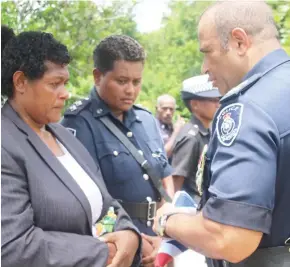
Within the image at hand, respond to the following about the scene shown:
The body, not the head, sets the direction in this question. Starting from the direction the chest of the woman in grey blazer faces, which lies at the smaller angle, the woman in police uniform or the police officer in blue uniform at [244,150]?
the police officer in blue uniform

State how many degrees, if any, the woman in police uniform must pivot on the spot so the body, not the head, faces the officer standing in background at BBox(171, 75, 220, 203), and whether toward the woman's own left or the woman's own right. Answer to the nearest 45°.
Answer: approximately 90° to the woman's own left

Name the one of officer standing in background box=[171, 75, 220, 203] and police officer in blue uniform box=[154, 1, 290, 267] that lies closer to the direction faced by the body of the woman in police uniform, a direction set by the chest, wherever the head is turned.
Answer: the police officer in blue uniform

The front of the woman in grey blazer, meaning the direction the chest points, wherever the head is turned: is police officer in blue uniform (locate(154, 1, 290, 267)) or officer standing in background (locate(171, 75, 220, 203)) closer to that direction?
the police officer in blue uniform

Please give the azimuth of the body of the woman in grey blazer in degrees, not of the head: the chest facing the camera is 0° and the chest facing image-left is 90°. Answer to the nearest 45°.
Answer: approximately 315°

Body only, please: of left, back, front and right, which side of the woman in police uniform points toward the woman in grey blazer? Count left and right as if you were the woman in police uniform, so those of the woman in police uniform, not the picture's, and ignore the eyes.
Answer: right

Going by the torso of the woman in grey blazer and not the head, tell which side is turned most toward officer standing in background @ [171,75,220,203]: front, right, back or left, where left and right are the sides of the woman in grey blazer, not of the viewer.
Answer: left

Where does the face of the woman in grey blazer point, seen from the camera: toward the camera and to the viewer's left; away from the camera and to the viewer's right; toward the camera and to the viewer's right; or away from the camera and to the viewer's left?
toward the camera and to the viewer's right

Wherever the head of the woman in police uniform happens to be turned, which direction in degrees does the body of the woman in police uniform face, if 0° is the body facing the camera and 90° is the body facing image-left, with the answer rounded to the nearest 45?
approximately 315°

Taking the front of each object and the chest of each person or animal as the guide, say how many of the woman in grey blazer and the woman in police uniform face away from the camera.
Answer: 0

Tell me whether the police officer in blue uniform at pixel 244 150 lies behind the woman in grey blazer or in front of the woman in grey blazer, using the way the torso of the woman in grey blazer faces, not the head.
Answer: in front
